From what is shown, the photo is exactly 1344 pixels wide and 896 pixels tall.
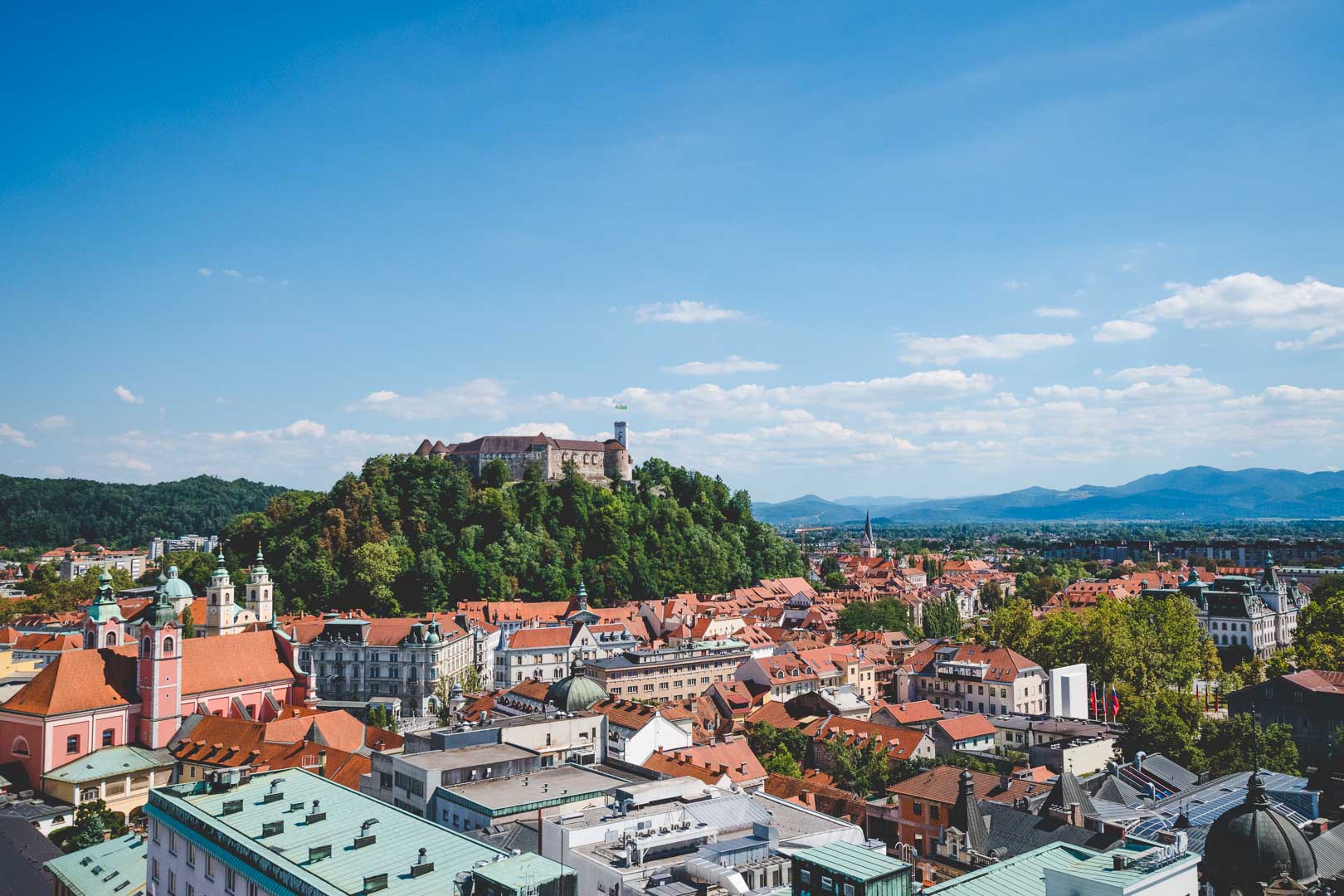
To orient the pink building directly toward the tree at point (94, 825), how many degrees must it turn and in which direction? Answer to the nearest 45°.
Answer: approximately 135° to its right
